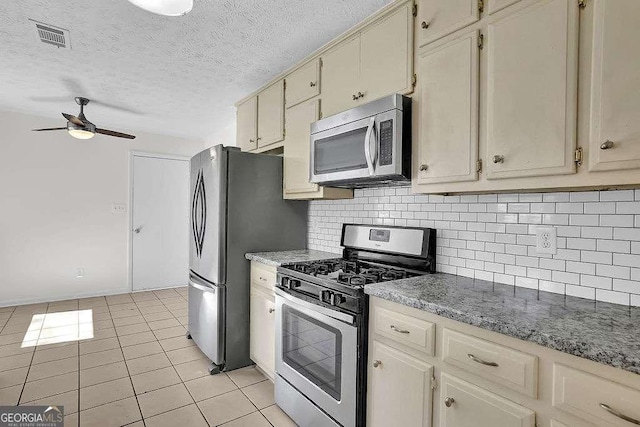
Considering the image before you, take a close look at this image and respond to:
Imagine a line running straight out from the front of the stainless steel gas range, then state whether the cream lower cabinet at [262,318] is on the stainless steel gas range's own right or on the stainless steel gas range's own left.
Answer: on the stainless steel gas range's own right

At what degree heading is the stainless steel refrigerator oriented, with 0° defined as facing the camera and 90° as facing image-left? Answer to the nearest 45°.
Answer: approximately 45°

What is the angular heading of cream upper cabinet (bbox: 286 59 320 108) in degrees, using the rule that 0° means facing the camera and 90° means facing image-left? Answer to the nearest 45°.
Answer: approximately 45°

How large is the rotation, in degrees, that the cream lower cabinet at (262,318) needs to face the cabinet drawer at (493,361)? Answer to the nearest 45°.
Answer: approximately 90° to its left

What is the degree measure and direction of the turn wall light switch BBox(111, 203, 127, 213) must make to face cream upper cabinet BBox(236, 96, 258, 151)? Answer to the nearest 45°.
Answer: approximately 45° to its left
